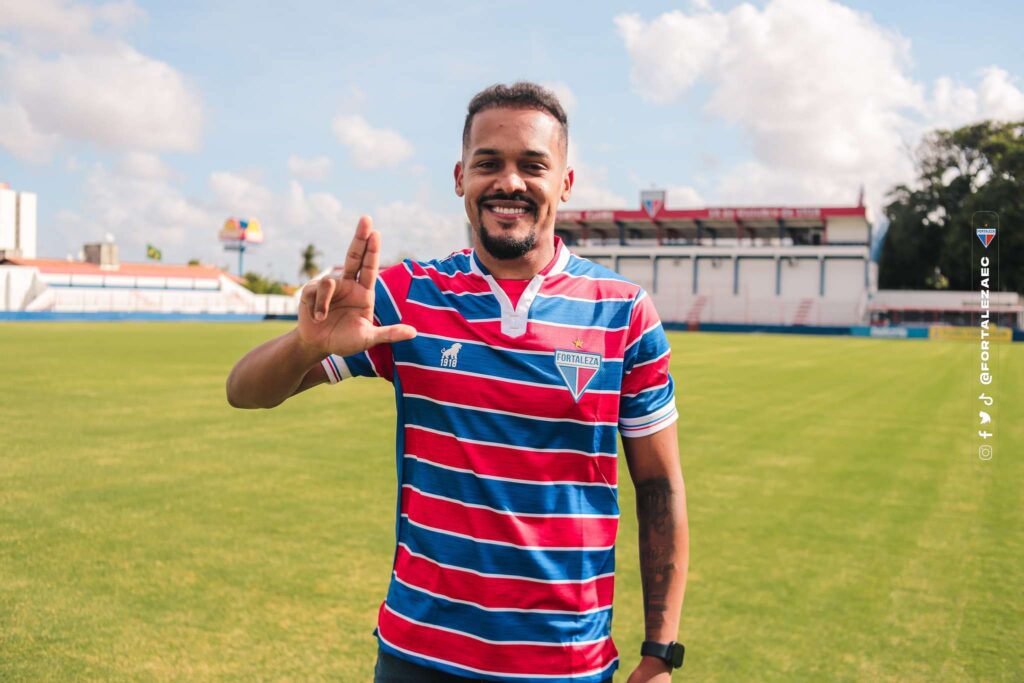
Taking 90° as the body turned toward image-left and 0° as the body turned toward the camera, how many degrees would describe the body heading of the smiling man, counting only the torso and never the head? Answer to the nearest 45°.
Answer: approximately 0°
